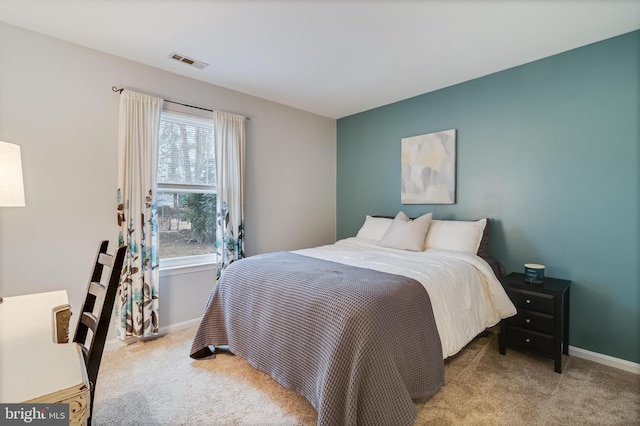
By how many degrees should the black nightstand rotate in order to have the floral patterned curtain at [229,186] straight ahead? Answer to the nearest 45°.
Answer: approximately 45° to its right

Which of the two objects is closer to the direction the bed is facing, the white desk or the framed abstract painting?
the white desk

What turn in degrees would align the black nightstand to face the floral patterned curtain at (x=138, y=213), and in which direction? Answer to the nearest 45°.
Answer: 0° — it already faces it

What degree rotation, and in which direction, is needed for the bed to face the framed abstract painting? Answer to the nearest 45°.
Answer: approximately 180°

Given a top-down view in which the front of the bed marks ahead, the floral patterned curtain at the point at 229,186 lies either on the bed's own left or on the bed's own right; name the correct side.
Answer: on the bed's own right

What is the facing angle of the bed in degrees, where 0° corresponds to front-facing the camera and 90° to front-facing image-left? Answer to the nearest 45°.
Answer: approximately 45°

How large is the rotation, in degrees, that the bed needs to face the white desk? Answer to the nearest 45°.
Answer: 0° — it already faces it
